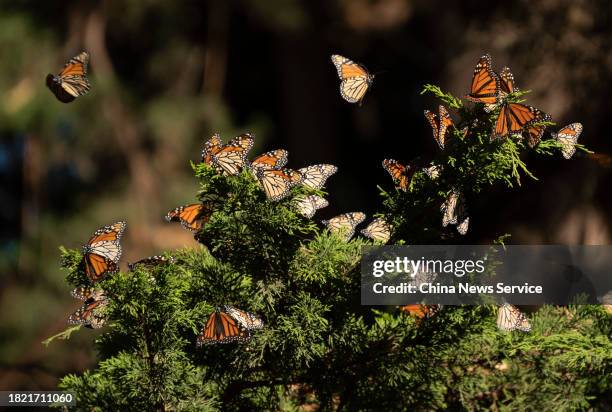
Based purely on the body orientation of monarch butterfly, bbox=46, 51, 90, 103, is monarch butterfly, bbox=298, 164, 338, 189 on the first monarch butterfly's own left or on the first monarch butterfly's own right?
on the first monarch butterfly's own left

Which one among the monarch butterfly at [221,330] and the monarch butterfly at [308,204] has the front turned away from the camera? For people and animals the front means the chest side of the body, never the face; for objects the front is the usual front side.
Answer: the monarch butterfly at [221,330]

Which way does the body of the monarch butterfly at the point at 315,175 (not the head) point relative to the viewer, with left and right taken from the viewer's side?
facing to the left of the viewer

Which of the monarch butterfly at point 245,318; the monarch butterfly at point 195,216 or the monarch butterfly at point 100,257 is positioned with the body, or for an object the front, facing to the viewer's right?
the monarch butterfly at point 195,216

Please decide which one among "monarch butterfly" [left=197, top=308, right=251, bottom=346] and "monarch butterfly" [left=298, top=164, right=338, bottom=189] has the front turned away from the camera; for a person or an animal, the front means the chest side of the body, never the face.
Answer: "monarch butterfly" [left=197, top=308, right=251, bottom=346]

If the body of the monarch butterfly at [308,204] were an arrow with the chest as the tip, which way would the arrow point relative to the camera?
to the viewer's left

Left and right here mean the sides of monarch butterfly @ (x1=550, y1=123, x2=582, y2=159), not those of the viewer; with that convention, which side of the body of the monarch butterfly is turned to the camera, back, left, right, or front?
left

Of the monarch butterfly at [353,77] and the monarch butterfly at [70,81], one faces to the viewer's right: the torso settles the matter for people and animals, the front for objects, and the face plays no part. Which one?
the monarch butterfly at [353,77]

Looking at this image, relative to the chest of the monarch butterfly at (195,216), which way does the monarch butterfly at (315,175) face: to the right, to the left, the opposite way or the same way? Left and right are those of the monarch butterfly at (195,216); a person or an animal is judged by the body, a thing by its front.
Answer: the opposite way
